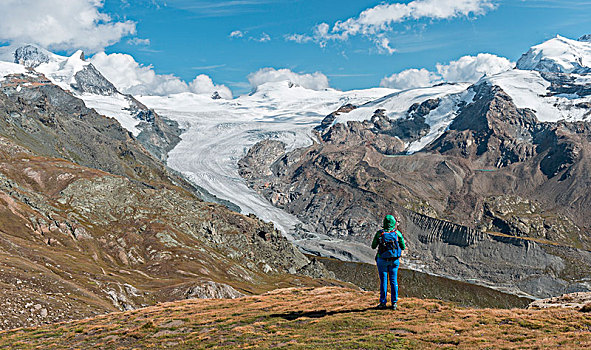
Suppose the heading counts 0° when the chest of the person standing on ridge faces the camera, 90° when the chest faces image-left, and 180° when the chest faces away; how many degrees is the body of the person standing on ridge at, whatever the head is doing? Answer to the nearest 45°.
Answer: approximately 180°
